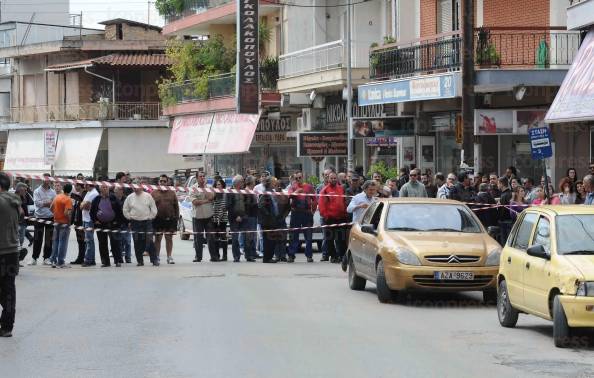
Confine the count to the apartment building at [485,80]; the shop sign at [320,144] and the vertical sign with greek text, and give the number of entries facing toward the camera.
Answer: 3

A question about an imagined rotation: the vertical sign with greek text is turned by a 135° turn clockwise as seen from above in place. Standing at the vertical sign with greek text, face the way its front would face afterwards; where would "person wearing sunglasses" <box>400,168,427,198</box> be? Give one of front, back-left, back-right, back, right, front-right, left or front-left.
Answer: back-left

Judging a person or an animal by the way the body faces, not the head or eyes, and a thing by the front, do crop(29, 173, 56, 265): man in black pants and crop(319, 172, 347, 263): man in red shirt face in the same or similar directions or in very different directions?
same or similar directions

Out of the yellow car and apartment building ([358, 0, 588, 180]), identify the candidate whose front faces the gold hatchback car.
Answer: the apartment building

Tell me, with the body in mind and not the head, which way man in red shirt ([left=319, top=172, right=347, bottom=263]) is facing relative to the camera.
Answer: toward the camera

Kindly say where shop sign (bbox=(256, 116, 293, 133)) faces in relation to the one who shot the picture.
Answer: facing the viewer

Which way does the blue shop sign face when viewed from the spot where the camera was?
facing the viewer and to the left of the viewer

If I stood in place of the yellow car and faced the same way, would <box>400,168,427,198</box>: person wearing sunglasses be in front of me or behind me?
behind

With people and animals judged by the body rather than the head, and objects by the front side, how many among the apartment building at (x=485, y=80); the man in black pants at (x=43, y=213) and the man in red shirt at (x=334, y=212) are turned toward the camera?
3

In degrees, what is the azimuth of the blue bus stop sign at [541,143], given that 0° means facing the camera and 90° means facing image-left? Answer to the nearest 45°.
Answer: approximately 0°

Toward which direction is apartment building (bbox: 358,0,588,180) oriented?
toward the camera

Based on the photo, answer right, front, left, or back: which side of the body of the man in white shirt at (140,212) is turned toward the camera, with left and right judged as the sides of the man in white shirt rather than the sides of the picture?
front
